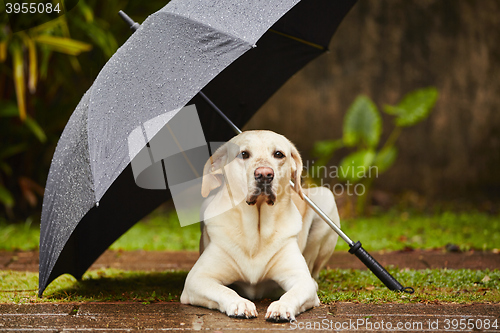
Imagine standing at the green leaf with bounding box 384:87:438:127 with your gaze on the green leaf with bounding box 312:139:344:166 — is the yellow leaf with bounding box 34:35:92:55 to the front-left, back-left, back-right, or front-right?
front-left

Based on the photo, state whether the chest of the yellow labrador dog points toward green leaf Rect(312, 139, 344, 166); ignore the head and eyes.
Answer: no

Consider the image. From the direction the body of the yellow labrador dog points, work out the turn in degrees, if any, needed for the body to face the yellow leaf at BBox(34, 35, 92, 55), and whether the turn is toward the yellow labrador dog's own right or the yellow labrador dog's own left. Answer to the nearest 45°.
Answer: approximately 135° to the yellow labrador dog's own right

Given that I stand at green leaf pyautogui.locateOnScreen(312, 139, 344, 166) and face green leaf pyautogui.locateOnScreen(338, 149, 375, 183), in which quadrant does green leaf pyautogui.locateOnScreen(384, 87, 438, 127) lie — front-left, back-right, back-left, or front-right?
front-left

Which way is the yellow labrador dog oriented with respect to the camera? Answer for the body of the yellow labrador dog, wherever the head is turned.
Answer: toward the camera

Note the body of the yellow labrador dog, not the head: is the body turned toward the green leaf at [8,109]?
no

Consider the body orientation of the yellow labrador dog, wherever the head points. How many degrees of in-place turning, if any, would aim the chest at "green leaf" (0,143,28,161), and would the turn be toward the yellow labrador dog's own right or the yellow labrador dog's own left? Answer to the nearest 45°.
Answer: approximately 135° to the yellow labrador dog's own right

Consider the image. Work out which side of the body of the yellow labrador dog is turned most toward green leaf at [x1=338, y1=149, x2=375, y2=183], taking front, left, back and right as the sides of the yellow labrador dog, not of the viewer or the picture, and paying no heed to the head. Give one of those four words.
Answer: back

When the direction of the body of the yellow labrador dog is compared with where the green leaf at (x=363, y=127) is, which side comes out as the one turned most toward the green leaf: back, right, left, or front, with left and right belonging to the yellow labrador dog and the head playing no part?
back

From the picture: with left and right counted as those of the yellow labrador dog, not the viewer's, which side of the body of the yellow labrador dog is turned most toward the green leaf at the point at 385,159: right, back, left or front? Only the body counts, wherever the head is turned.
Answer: back
